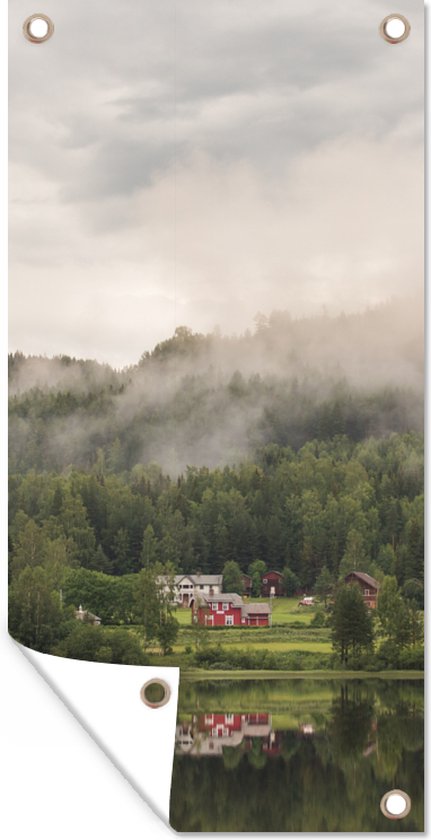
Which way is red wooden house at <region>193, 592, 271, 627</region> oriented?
toward the camera
